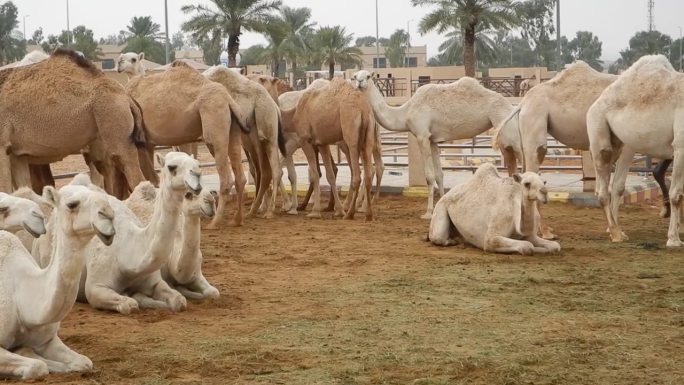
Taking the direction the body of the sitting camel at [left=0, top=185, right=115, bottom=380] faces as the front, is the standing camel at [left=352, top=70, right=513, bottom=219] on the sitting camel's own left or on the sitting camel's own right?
on the sitting camel's own left

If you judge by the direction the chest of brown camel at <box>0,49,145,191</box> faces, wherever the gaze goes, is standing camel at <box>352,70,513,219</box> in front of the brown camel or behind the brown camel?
behind

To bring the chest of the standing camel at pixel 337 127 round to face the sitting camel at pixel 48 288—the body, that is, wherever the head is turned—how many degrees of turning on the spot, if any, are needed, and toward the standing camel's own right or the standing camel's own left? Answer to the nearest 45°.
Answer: approximately 135° to the standing camel's own left

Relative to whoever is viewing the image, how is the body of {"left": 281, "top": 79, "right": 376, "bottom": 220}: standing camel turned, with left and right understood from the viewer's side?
facing away from the viewer and to the left of the viewer

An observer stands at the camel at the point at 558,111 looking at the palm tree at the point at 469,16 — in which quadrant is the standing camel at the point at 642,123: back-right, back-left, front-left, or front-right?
back-right

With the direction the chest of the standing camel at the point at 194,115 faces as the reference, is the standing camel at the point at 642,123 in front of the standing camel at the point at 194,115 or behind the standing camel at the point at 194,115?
behind

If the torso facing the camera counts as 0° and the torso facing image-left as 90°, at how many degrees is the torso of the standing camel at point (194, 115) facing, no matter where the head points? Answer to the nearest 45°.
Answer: approximately 90°

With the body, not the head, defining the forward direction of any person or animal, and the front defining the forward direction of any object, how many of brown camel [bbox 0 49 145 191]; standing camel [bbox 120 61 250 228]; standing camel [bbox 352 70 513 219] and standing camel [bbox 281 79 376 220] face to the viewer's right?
0

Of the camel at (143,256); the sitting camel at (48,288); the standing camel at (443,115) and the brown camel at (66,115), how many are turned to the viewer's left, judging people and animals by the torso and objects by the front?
2
